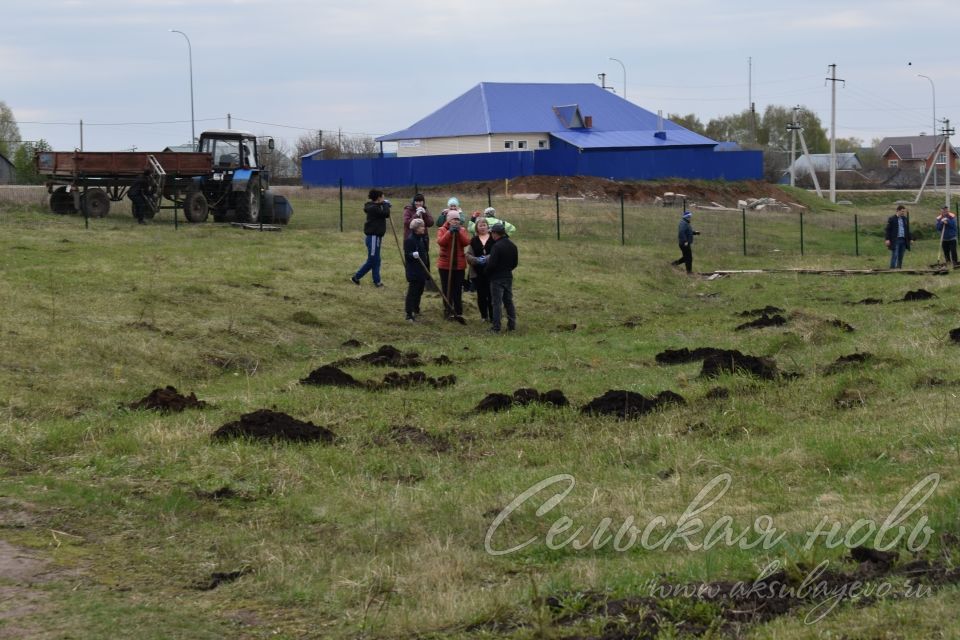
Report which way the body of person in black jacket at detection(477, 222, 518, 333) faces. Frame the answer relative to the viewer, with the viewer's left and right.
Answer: facing away from the viewer and to the left of the viewer

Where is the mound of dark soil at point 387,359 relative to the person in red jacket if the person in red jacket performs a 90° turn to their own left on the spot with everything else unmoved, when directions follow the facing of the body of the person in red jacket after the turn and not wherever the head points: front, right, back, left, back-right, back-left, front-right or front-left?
right

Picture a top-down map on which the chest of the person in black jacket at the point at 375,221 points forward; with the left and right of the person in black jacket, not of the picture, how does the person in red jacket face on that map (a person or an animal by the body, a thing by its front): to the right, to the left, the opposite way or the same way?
to the right

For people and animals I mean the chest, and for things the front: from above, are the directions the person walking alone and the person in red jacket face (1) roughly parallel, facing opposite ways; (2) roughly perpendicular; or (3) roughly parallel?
roughly perpendicular

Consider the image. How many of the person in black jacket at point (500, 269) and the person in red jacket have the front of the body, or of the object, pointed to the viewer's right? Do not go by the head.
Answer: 0

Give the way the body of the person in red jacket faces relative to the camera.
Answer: toward the camera

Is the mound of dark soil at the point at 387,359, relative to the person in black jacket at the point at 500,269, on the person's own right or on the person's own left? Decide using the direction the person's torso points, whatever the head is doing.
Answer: on the person's own left

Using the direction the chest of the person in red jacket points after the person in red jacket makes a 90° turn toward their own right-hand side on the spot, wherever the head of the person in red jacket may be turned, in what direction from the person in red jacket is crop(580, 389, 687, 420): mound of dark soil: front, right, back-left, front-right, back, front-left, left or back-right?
left

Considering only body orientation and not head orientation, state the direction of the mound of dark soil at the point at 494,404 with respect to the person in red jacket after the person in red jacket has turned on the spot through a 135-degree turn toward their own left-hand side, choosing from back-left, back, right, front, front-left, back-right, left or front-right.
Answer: back-right

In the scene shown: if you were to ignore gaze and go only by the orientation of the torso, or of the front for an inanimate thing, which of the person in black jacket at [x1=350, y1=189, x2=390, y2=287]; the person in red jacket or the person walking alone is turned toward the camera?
the person in red jacket

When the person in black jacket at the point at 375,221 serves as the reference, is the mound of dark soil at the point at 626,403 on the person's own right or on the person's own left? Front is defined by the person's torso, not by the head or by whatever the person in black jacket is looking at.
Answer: on the person's own right
